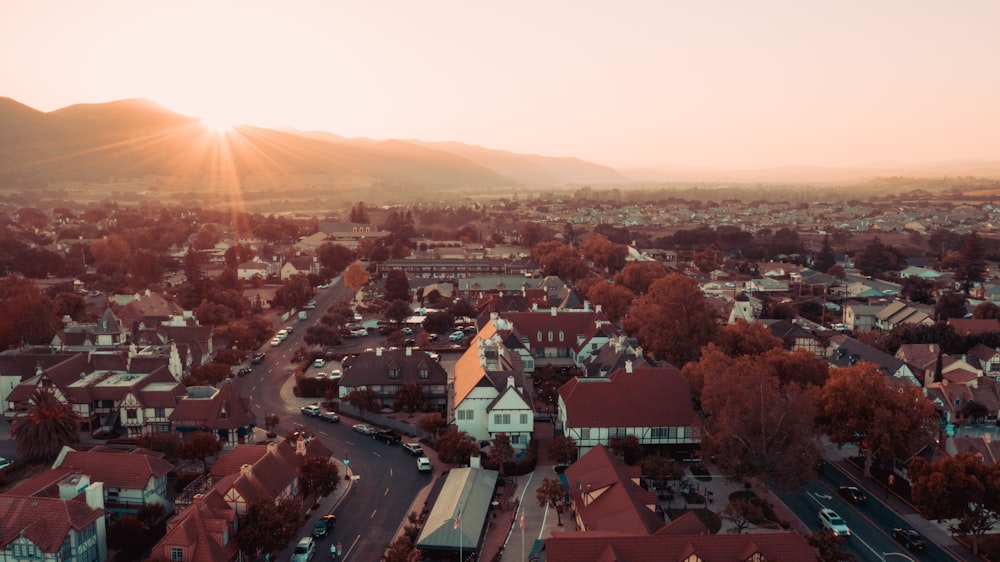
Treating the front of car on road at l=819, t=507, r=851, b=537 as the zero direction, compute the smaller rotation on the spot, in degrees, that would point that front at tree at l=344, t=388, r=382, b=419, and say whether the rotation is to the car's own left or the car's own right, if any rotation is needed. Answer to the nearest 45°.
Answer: approximately 135° to the car's own right

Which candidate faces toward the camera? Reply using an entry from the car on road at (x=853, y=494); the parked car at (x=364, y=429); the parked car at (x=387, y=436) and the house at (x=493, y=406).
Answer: the house

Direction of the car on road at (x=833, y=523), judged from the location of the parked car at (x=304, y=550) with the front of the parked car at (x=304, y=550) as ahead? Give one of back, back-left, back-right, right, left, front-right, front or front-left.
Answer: back-left

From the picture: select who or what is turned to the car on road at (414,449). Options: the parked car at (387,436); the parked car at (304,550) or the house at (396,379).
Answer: the house

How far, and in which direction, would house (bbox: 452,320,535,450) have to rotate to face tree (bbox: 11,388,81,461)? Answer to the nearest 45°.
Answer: approximately 90° to its right

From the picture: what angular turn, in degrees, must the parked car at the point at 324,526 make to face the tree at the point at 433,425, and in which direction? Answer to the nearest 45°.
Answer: approximately 180°

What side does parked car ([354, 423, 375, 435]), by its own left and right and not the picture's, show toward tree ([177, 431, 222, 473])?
left

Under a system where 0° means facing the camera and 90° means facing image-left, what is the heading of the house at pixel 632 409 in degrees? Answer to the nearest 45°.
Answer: approximately 0°

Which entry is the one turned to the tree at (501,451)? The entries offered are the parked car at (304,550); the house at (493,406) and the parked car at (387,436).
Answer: the house

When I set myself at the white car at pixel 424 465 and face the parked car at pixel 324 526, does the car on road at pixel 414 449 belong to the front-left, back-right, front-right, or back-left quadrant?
back-right

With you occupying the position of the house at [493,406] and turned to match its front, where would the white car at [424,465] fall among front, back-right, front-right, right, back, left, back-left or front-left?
front-right
